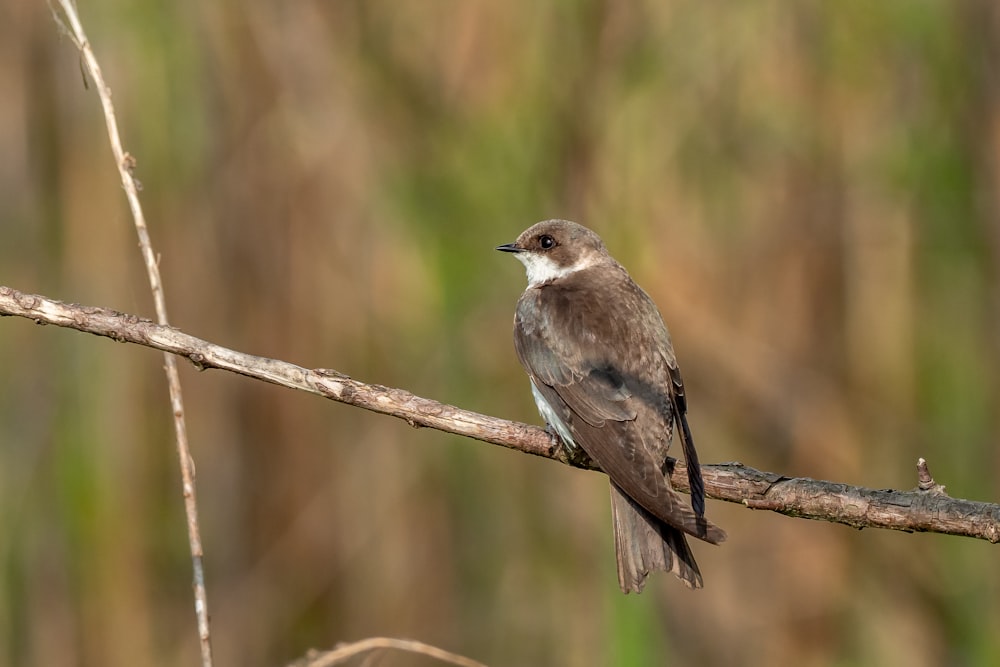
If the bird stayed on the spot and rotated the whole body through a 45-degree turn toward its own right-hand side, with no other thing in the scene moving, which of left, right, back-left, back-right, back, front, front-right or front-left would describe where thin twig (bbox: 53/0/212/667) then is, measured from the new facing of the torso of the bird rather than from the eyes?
back-left

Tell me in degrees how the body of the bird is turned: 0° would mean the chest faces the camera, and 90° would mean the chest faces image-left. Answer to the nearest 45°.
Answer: approximately 135°
